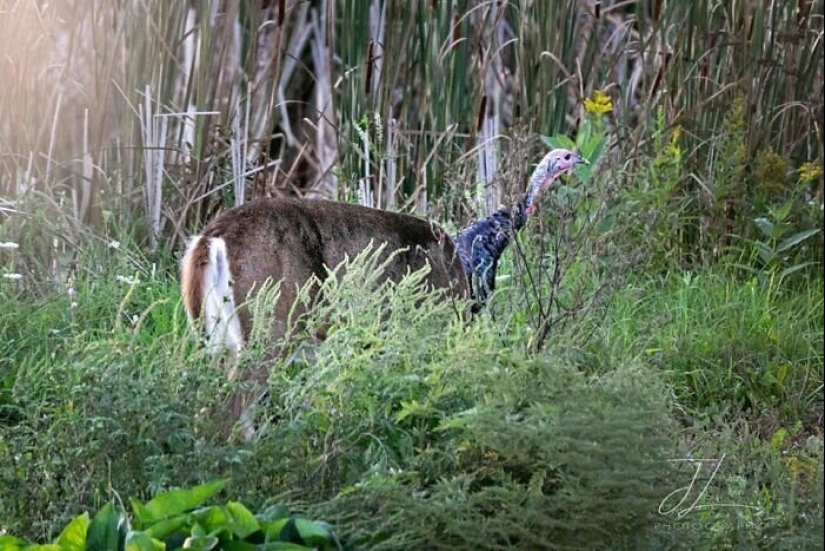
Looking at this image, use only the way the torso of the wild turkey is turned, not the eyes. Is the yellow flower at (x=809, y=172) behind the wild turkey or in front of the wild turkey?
in front

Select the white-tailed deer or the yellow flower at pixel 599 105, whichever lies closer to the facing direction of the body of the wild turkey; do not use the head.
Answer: the yellow flower

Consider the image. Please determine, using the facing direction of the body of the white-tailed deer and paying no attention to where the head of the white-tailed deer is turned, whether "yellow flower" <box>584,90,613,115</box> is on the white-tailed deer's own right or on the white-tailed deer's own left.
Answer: on the white-tailed deer's own left

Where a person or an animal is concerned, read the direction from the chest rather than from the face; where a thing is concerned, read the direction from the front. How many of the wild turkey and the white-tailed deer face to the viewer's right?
2

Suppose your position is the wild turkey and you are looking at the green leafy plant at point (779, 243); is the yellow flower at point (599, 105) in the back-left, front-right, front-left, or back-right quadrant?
front-left

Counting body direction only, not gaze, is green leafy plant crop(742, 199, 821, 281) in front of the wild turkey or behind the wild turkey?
in front

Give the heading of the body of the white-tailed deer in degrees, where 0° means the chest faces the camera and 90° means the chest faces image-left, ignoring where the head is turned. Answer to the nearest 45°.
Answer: approximately 270°

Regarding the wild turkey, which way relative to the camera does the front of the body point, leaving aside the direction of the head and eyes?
to the viewer's right

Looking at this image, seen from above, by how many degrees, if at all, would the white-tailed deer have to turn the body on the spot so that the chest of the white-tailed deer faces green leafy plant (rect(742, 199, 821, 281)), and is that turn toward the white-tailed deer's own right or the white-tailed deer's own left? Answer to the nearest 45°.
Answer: approximately 45° to the white-tailed deer's own left

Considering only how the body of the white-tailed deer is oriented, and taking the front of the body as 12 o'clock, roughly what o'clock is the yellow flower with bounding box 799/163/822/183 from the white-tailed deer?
The yellow flower is roughly at 11 o'clock from the white-tailed deer.

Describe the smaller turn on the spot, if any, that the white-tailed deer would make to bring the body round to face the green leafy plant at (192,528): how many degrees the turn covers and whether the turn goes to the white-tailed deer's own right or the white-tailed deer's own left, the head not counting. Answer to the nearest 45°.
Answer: approximately 90° to the white-tailed deer's own right

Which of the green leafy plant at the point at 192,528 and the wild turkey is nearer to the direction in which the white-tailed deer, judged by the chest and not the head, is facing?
the wild turkey
